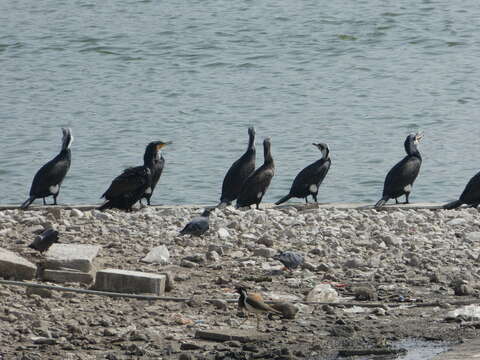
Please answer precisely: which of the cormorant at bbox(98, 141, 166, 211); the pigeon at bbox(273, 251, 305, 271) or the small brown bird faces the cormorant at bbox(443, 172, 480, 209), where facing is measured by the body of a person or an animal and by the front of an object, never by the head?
the cormorant at bbox(98, 141, 166, 211)

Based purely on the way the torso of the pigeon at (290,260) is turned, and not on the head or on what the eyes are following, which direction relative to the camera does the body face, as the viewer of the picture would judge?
to the viewer's left

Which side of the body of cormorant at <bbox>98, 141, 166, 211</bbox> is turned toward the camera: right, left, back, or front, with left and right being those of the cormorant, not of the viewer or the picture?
right

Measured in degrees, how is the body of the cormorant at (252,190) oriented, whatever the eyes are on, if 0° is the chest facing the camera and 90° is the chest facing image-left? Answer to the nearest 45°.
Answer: approximately 270°

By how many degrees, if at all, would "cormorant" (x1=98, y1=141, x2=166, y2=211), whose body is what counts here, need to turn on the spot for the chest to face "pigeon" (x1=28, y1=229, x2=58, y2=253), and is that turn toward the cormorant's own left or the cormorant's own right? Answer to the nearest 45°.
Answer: approximately 90° to the cormorant's own right

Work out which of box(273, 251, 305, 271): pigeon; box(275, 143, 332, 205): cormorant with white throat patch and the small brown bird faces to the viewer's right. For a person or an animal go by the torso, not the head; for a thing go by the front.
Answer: the cormorant with white throat patch

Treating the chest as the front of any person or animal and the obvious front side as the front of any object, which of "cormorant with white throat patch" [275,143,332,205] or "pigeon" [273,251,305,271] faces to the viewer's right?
the cormorant with white throat patch

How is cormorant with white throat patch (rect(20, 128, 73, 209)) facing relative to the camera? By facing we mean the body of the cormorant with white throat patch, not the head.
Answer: to the viewer's right

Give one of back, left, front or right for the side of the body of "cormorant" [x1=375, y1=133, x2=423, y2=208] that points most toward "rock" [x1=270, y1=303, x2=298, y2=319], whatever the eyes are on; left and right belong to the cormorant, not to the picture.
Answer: right

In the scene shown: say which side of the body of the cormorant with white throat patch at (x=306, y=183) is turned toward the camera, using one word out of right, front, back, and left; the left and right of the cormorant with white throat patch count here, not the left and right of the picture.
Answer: right

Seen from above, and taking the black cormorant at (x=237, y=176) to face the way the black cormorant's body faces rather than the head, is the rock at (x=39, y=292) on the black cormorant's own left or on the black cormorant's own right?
on the black cormorant's own right

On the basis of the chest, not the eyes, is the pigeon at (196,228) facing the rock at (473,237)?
yes
